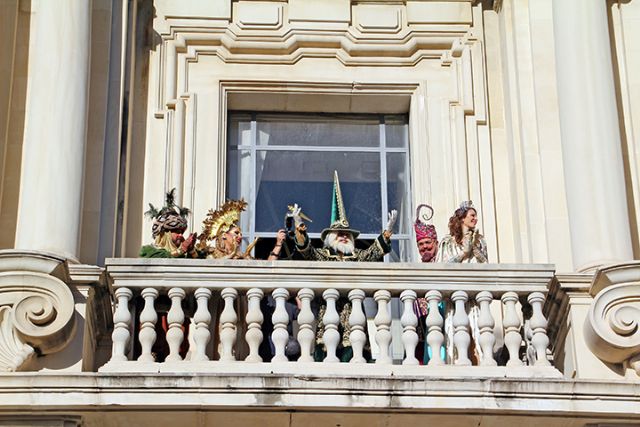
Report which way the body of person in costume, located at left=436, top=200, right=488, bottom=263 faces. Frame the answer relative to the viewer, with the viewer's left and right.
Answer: facing the viewer and to the right of the viewer

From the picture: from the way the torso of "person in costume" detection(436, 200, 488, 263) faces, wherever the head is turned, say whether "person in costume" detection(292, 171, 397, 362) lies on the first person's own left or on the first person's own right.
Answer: on the first person's own right

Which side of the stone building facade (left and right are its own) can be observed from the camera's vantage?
front

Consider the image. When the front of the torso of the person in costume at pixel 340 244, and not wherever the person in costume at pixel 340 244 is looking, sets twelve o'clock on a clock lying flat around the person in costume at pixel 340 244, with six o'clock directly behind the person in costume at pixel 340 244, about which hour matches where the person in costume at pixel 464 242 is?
the person in costume at pixel 464 242 is roughly at 9 o'clock from the person in costume at pixel 340 244.

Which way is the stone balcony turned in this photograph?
toward the camera

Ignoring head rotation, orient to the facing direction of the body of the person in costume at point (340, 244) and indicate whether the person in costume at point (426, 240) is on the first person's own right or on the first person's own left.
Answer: on the first person's own left

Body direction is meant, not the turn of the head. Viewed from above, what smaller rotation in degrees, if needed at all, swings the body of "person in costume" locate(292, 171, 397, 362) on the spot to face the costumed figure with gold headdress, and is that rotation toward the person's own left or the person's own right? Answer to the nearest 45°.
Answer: approximately 90° to the person's own right

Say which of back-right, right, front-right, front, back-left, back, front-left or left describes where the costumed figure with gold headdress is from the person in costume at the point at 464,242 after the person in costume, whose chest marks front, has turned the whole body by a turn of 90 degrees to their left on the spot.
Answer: back-left

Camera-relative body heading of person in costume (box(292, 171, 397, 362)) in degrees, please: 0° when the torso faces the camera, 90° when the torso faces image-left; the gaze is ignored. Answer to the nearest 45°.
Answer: approximately 0°

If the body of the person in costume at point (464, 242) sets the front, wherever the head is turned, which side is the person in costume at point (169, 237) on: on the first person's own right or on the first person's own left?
on the first person's own right
